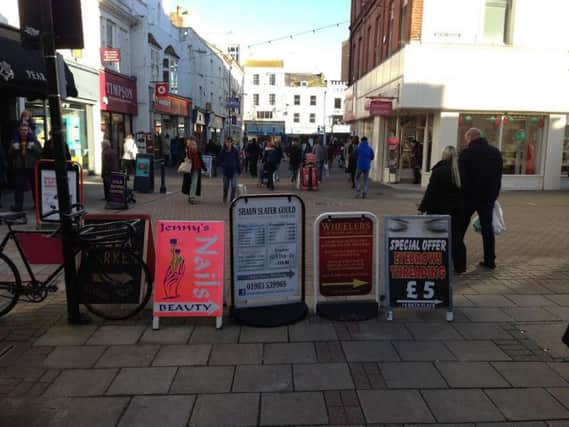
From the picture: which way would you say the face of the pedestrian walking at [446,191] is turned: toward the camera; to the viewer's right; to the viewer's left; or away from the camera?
away from the camera

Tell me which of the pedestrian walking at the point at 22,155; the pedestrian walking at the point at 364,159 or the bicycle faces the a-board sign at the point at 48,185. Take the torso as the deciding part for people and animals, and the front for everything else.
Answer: the pedestrian walking at the point at 22,155

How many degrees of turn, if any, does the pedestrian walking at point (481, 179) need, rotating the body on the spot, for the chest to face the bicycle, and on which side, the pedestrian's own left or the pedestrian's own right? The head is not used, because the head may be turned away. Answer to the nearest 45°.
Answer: approximately 90° to the pedestrian's own left

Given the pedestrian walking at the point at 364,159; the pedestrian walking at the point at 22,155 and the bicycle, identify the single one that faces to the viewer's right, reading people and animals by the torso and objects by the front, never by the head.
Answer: the bicycle

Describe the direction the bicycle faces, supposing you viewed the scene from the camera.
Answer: facing to the right of the viewer

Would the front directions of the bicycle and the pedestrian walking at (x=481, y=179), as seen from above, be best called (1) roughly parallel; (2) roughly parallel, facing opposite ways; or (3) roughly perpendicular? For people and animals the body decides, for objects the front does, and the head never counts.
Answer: roughly perpendicular

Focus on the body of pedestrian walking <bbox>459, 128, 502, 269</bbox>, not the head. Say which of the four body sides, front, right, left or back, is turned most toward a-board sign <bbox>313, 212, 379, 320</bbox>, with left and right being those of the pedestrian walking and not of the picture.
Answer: left

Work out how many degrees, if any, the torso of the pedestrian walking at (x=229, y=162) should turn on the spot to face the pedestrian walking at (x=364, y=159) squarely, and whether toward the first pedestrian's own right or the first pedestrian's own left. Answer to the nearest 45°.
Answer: approximately 90° to the first pedestrian's own left

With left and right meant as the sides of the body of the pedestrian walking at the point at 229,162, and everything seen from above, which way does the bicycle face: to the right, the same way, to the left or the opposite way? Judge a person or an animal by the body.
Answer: to the left
